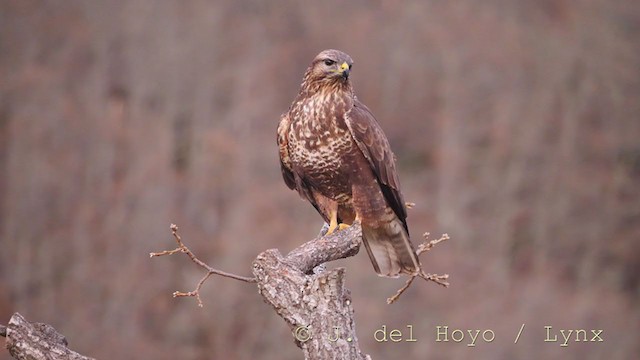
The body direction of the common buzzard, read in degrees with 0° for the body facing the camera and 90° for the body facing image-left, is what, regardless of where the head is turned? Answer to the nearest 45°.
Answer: approximately 45°

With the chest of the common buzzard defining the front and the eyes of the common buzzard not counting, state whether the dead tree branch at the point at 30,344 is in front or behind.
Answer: in front
